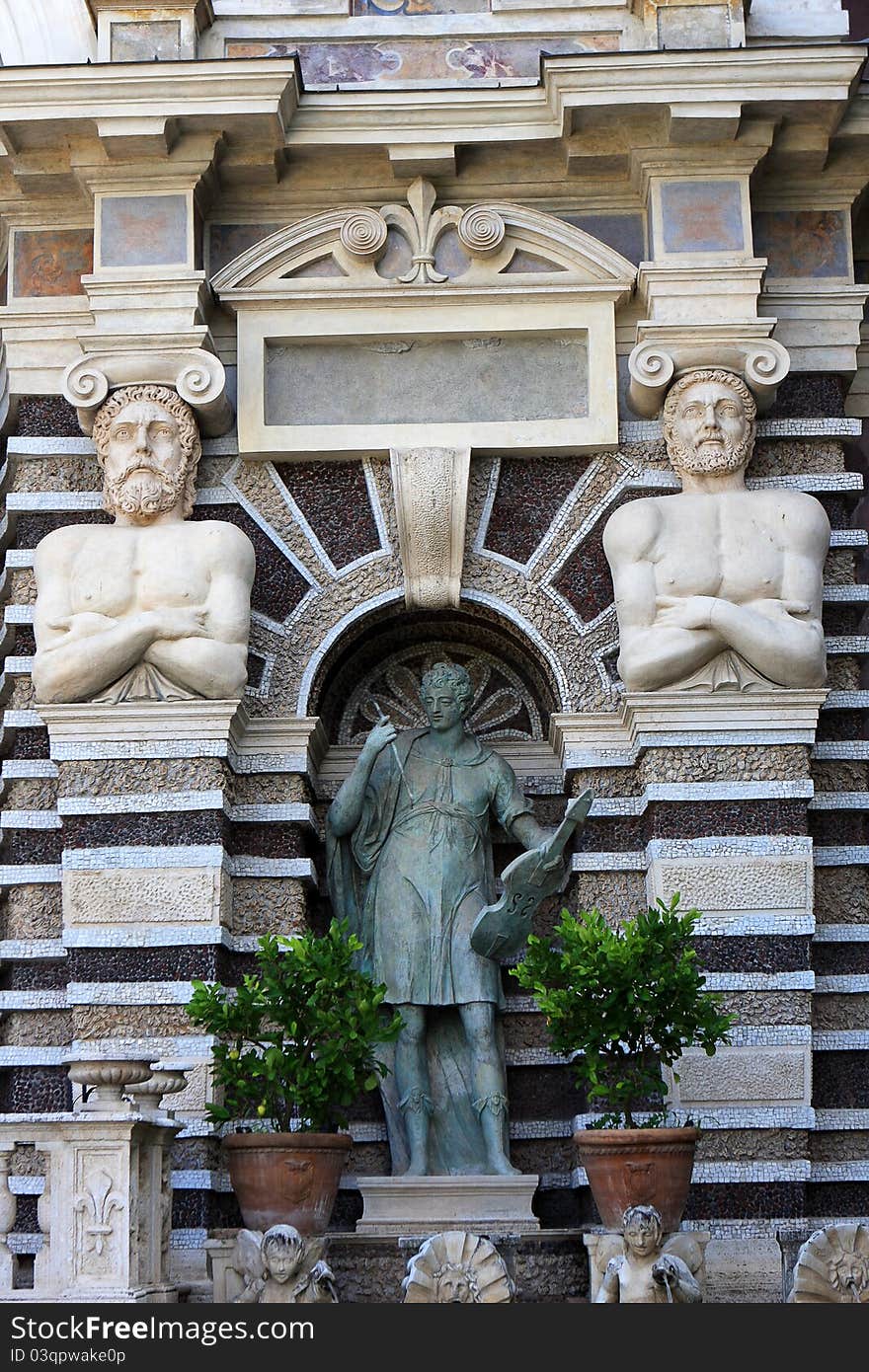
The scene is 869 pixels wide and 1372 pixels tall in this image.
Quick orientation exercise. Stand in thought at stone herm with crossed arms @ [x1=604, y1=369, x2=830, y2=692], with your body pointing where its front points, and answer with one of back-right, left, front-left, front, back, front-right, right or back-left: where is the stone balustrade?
front-right

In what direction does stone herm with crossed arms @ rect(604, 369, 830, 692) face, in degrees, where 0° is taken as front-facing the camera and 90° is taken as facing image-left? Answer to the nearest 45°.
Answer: approximately 0°

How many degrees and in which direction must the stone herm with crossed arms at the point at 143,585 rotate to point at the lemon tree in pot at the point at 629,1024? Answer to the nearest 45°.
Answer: approximately 45° to its left

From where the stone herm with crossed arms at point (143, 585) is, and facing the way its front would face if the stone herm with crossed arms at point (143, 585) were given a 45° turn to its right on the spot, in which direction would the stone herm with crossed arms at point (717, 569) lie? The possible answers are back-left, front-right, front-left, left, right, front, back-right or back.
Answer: back-left
